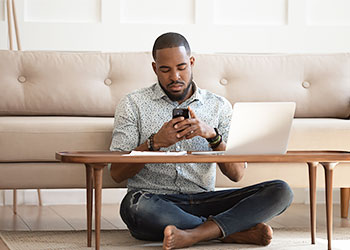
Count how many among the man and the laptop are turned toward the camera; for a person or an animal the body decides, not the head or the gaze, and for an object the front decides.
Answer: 1

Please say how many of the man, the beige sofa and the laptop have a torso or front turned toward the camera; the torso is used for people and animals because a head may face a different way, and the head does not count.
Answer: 2

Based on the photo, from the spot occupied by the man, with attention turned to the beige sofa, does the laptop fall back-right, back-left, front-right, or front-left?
back-right

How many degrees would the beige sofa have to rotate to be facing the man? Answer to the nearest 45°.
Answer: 0° — it already faces them

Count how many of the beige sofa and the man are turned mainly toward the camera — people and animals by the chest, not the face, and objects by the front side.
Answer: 2

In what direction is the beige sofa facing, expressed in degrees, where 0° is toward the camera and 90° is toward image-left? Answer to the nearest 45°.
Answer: approximately 0°

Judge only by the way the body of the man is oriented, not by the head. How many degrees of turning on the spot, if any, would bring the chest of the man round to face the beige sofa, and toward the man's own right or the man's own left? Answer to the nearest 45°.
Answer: approximately 180°

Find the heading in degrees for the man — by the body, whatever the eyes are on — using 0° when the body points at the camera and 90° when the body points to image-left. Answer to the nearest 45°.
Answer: approximately 0°

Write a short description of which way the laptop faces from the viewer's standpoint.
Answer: facing away from the viewer and to the left of the viewer
